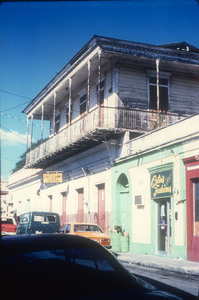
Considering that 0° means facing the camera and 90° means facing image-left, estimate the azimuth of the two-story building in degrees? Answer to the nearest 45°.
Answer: approximately 45°

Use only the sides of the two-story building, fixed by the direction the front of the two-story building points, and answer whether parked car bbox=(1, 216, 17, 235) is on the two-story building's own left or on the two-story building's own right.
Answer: on the two-story building's own right

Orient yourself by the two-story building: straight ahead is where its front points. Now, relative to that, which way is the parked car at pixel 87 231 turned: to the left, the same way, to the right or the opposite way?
to the right

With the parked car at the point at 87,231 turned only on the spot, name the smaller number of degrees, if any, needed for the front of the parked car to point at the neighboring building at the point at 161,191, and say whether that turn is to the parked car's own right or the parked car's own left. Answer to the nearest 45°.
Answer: approximately 135° to the parked car's own right

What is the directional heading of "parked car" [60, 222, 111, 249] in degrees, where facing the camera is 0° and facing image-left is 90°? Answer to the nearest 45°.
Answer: approximately 135°
